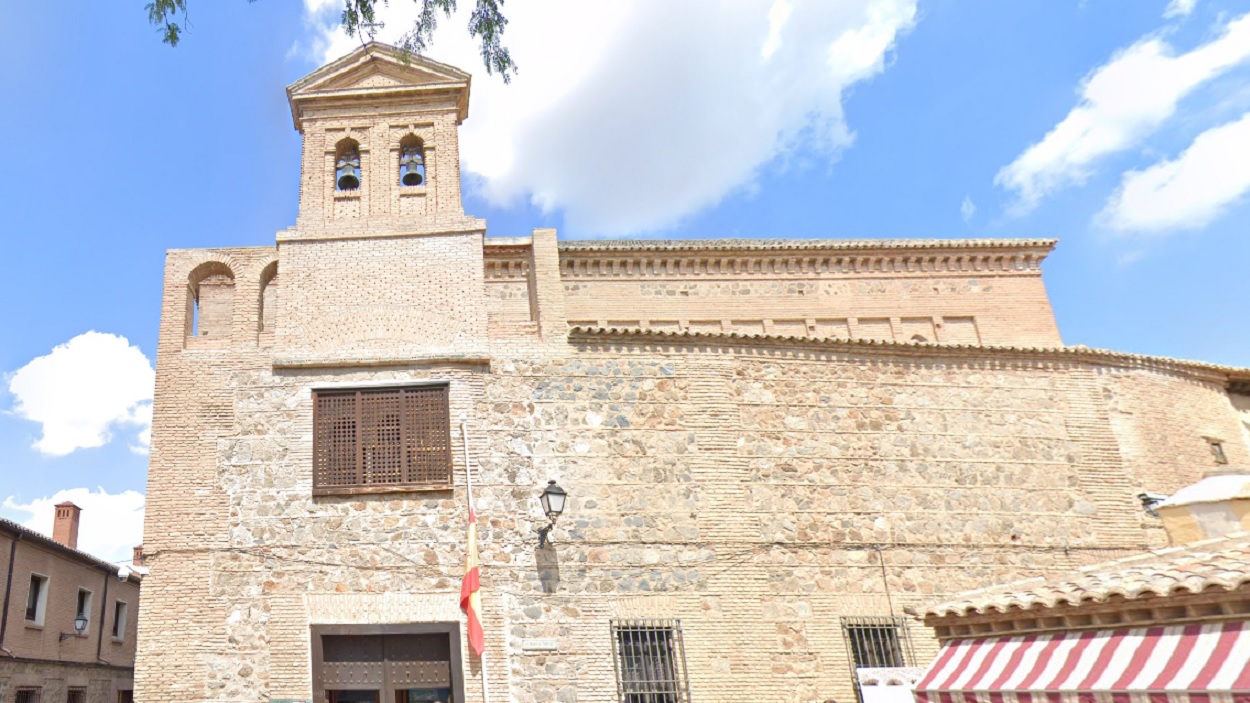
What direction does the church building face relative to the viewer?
toward the camera

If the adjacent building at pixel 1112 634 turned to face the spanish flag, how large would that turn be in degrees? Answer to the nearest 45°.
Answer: approximately 45° to its right

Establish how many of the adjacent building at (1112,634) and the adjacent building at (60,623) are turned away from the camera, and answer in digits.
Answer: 0

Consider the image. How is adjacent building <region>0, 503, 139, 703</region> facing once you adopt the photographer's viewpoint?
facing the viewer and to the right of the viewer

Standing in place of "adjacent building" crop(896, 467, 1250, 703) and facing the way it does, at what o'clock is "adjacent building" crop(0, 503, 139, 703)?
"adjacent building" crop(0, 503, 139, 703) is roughly at 2 o'clock from "adjacent building" crop(896, 467, 1250, 703).

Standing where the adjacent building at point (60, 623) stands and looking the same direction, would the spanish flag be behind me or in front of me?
in front

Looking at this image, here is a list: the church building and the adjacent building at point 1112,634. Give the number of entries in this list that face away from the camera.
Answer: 0

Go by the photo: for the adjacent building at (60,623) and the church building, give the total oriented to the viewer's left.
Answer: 0

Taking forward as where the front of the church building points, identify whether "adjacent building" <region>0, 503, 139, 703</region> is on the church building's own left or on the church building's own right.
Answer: on the church building's own right

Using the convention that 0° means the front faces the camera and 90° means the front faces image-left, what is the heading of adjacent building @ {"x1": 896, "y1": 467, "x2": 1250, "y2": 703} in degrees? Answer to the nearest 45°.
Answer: approximately 45°
